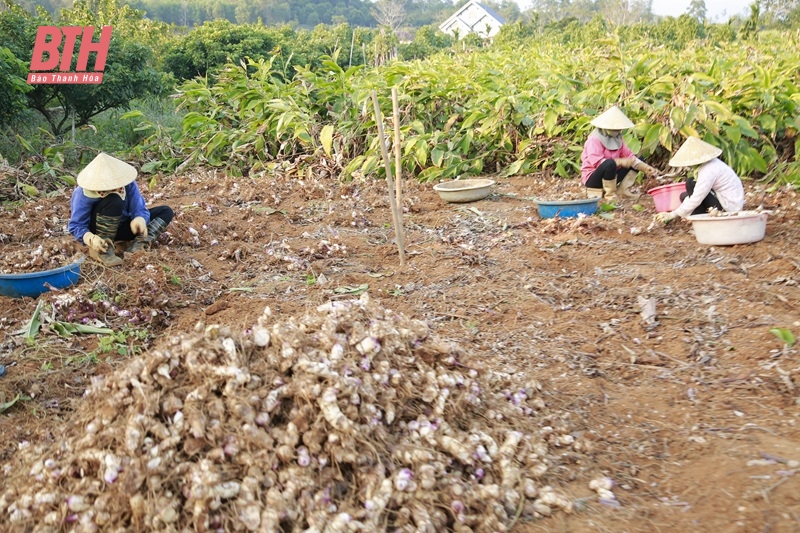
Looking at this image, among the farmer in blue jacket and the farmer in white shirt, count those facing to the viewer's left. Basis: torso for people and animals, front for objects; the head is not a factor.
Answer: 1

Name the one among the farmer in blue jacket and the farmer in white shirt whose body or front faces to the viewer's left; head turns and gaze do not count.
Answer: the farmer in white shirt

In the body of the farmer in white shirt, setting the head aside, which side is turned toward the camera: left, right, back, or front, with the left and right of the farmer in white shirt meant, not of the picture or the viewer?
left

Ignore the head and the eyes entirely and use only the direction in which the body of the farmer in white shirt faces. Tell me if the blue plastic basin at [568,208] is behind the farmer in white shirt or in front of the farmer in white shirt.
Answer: in front

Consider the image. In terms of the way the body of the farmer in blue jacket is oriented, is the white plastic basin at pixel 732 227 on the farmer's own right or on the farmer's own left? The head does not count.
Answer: on the farmer's own left

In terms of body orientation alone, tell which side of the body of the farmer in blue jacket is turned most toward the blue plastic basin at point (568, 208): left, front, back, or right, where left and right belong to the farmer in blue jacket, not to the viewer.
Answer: left

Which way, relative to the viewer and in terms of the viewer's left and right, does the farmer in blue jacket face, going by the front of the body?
facing the viewer

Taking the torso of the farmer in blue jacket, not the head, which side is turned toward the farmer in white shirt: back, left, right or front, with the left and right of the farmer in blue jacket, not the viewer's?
left

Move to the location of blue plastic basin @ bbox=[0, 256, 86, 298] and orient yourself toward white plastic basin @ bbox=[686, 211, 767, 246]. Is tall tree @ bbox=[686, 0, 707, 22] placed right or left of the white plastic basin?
left

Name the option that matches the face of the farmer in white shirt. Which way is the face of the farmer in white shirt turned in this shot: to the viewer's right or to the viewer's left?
to the viewer's left

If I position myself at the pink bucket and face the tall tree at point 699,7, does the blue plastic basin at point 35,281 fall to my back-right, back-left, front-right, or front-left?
back-left
